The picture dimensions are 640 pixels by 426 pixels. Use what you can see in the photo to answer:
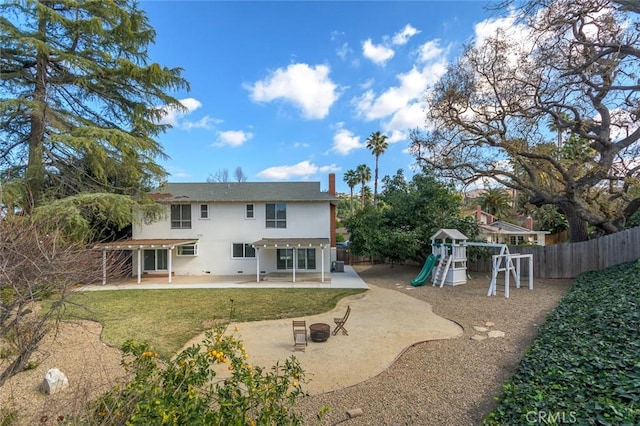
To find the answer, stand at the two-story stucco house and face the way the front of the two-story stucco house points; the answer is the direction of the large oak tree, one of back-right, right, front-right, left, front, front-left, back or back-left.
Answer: back-right

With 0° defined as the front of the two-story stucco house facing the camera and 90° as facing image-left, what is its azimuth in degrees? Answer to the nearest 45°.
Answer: approximately 180°

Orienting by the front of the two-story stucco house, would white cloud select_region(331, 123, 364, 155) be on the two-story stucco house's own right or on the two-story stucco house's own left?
on the two-story stucco house's own right

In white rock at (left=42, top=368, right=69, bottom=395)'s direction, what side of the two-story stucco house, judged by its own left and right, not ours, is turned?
back
